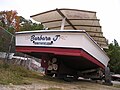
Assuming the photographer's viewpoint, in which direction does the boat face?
facing away from the viewer and to the right of the viewer

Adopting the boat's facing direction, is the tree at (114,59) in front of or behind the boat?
in front
